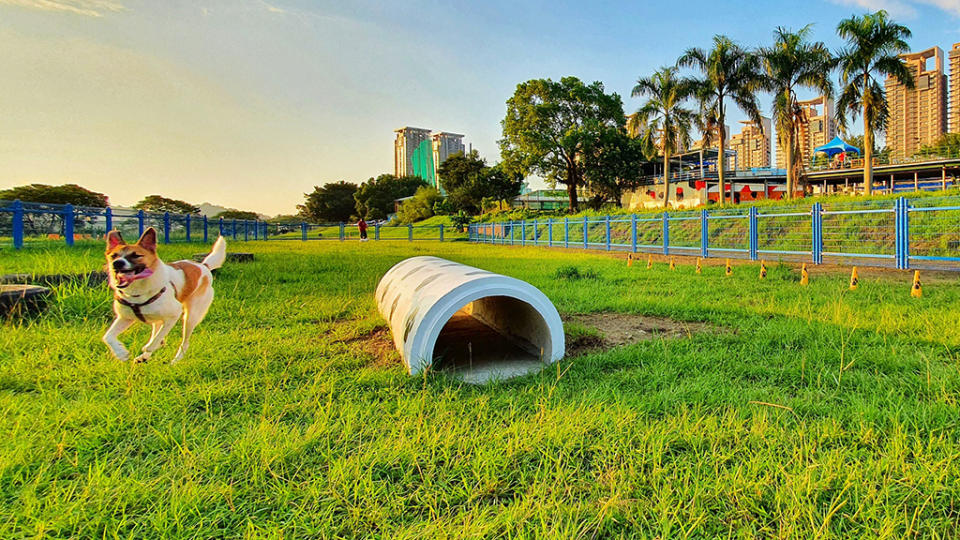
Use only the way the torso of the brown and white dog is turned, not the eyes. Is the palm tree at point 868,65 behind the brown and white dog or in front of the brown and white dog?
behind

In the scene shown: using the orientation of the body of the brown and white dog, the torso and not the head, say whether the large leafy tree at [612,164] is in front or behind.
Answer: behind

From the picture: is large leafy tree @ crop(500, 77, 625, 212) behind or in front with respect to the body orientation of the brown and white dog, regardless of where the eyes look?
behind

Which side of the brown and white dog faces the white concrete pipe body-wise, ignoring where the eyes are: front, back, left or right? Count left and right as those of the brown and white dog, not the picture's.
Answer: left

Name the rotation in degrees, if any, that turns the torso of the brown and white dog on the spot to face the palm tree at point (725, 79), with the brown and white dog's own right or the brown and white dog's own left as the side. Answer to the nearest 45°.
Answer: approximately 180°

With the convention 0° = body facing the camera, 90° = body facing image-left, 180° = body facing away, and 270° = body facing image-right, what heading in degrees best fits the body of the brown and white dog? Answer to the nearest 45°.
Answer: approximately 45°
